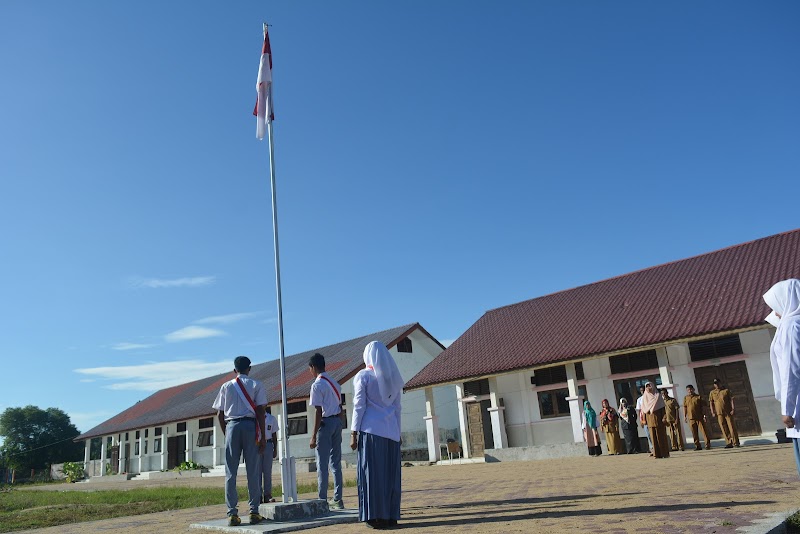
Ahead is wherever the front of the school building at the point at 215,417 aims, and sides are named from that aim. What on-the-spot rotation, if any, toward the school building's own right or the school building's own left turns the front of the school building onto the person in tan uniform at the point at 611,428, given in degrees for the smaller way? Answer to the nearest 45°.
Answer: approximately 90° to the school building's own left

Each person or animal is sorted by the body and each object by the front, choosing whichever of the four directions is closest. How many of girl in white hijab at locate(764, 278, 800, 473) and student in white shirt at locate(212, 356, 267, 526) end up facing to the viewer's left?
1

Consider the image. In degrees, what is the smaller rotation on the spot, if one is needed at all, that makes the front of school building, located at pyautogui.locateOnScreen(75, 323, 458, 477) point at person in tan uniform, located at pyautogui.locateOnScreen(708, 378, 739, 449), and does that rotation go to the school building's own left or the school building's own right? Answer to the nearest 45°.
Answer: approximately 90° to the school building's own left

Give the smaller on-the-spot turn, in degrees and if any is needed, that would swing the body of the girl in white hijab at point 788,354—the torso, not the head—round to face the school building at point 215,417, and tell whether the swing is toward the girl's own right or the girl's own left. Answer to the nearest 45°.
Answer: approximately 45° to the girl's own right

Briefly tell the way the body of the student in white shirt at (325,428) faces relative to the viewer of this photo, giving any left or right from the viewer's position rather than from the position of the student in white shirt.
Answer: facing away from the viewer and to the left of the viewer

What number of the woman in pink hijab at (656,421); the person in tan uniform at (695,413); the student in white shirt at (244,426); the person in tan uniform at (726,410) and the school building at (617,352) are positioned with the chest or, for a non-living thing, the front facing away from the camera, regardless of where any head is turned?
1

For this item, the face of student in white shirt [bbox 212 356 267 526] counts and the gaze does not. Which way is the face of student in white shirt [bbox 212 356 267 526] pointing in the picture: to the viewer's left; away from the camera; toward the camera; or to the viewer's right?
away from the camera

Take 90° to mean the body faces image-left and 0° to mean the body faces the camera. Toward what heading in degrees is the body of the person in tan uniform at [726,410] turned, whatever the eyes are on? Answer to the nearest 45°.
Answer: approximately 45°

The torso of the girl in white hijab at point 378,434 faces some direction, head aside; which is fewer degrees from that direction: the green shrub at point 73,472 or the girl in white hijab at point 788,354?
the green shrub

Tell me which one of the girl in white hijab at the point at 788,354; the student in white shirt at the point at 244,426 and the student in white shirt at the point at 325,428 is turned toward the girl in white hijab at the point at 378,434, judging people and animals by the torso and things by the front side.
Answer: the girl in white hijab at the point at 788,354

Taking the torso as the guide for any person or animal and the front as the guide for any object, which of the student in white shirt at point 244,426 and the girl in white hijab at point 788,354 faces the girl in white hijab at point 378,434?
the girl in white hijab at point 788,354

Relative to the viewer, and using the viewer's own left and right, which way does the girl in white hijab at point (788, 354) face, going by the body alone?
facing to the left of the viewer

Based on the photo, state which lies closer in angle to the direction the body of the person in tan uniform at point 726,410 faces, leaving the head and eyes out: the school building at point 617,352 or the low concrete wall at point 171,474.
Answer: the low concrete wall

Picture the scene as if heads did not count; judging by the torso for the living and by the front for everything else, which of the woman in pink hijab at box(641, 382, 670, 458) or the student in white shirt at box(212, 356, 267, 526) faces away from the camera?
the student in white shirt

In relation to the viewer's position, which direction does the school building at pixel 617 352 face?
facing the viewer and to the left of the viewer

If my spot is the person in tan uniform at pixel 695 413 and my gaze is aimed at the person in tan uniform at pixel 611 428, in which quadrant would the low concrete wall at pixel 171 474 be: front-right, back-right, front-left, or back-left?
front-left
